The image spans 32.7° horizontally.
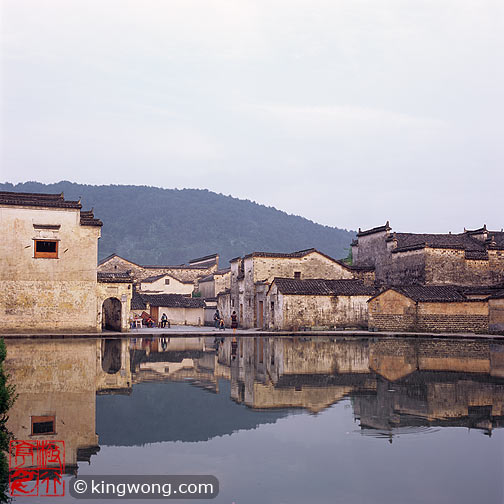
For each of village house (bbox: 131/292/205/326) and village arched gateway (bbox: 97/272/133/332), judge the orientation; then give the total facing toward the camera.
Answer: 2

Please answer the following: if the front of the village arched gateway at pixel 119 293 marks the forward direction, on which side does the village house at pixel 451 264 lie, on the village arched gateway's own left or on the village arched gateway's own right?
on the village arched gateway's own left

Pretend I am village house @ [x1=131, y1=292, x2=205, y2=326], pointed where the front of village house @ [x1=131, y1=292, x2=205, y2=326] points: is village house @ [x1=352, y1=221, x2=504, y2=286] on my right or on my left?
on my left

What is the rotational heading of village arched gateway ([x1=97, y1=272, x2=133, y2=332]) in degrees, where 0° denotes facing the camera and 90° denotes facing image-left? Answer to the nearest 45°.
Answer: approximately 0°

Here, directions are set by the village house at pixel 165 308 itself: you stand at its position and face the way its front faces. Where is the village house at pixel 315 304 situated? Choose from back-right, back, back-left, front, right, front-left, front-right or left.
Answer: front-left
